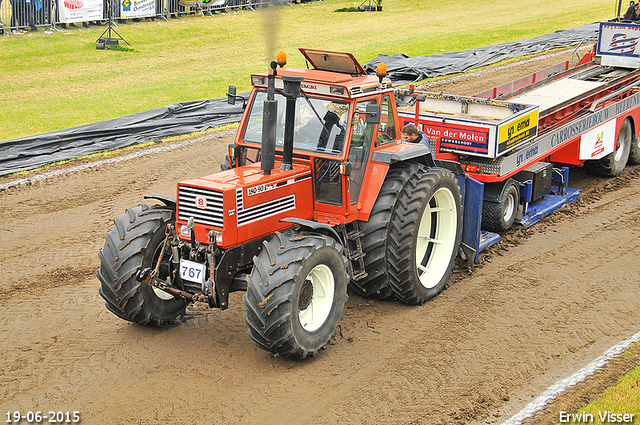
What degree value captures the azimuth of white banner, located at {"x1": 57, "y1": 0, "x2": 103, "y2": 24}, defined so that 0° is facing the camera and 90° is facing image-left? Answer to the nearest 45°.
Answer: approximately 0°

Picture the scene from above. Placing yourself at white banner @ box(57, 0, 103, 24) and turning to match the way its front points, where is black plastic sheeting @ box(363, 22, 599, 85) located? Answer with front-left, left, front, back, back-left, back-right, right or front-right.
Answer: front-left

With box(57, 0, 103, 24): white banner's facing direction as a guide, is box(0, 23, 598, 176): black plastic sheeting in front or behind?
in front

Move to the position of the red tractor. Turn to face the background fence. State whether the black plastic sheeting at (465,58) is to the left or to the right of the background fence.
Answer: right

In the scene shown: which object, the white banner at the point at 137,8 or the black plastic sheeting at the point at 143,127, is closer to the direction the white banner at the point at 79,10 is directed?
the black plastic sheeting

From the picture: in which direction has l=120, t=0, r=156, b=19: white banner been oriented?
toward the camera

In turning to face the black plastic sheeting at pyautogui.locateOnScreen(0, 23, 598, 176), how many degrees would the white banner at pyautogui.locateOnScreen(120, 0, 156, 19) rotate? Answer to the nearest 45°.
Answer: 0° — it already faces it

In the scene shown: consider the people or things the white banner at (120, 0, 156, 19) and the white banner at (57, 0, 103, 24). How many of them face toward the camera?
2

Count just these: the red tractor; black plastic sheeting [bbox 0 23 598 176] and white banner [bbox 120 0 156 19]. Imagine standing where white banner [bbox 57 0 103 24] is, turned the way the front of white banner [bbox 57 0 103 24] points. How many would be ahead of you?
2

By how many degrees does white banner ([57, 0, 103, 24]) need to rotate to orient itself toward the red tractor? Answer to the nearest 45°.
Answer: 0° — it already faces it

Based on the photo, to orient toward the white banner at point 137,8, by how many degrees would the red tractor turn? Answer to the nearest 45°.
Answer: approximately 135° to its right

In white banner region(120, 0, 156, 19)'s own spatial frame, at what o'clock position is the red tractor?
The red tractor is roughly at 12 o'clock from the white banner.

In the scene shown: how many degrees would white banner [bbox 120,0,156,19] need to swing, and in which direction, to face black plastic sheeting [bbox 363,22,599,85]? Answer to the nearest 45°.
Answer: approximately 45° to its left

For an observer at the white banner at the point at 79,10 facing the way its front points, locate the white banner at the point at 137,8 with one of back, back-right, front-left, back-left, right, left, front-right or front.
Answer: back-left
